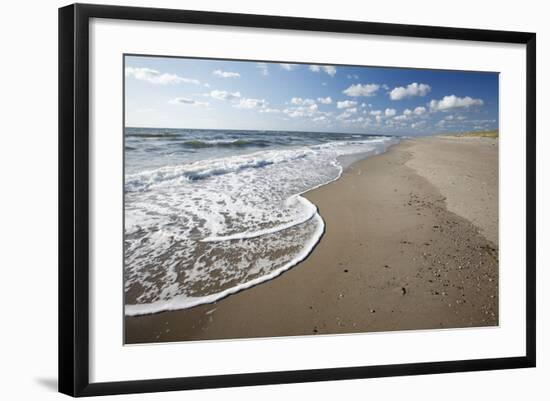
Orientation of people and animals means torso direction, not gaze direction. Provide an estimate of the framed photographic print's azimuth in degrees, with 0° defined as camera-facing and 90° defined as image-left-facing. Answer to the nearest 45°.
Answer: approximately 315°
